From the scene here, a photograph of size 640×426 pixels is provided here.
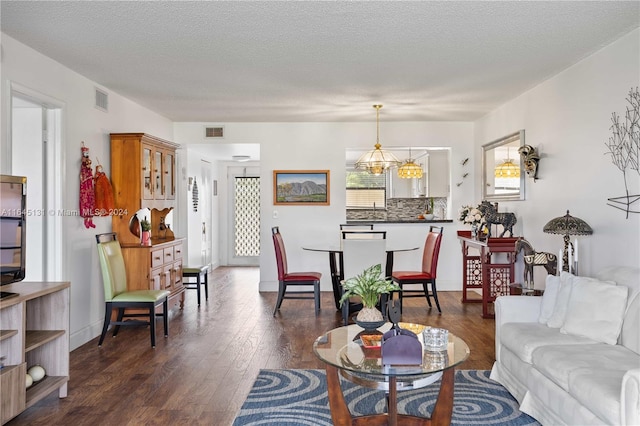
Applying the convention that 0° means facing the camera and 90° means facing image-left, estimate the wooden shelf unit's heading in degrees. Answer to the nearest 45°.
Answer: approximately 315°

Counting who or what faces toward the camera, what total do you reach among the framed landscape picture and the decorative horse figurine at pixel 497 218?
1

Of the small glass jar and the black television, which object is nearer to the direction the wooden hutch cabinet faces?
the small glass jar

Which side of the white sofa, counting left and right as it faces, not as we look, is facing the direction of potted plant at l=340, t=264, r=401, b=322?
front

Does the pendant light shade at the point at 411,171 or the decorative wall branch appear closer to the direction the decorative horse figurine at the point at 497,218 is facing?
the pendant light shade

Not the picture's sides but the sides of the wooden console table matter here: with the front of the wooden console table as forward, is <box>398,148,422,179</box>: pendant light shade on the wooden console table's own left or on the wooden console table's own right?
on the wooden console table's own right

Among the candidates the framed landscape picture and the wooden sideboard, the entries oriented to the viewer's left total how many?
0
